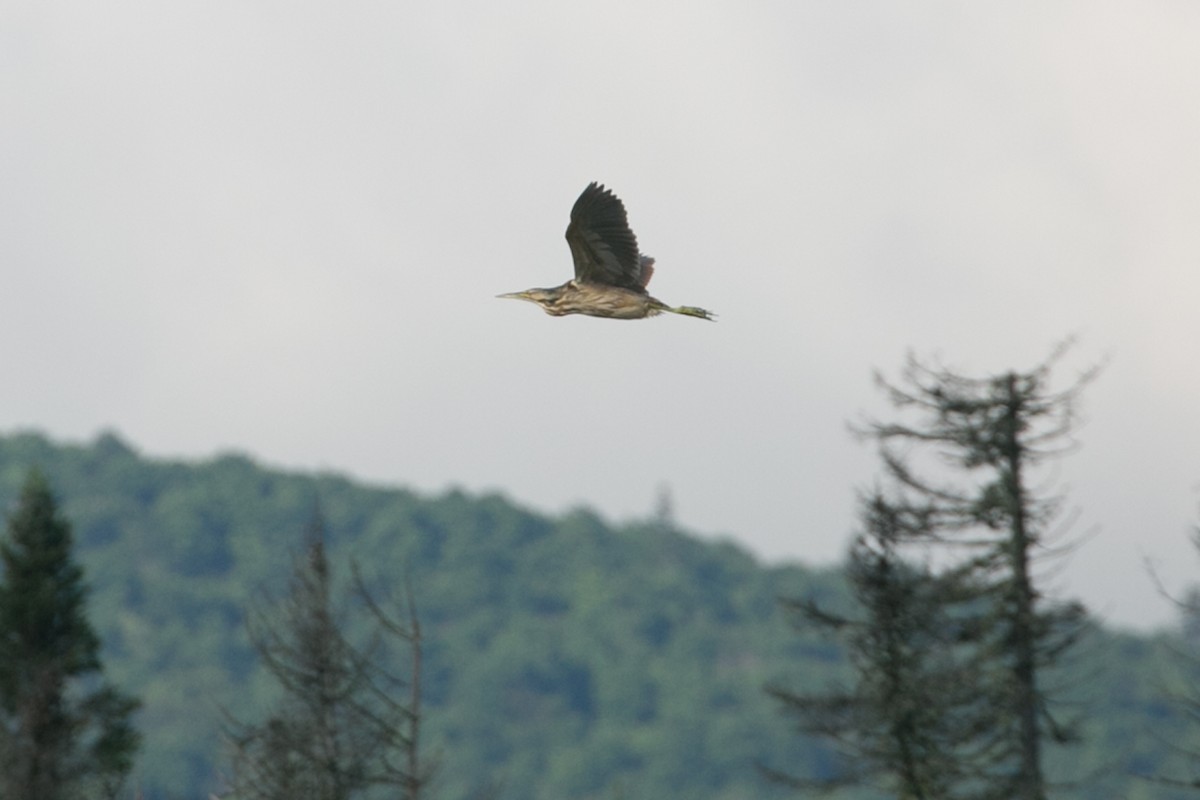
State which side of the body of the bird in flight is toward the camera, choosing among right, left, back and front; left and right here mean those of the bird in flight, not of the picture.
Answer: left

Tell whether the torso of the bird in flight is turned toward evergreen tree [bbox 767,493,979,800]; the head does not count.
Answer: no

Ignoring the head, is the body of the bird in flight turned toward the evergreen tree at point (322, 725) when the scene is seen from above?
no
